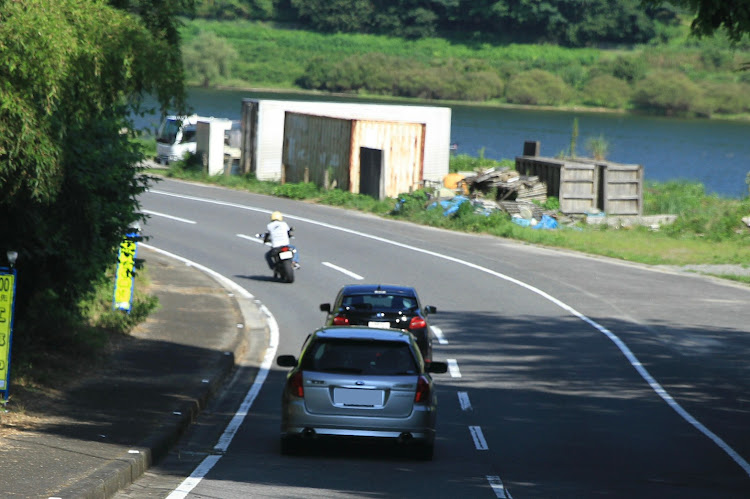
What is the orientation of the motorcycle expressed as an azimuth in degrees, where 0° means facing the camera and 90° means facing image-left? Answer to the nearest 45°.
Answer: approximately 180°

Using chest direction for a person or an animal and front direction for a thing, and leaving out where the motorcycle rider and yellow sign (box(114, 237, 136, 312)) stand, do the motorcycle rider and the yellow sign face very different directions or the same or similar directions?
very different directions

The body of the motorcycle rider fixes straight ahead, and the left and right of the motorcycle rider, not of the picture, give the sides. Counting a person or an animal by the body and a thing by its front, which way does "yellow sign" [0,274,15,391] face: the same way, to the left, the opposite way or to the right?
the opposite way

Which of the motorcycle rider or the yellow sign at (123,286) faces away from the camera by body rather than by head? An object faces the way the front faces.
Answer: the motorcycle rider

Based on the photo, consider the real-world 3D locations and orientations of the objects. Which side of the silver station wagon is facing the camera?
back

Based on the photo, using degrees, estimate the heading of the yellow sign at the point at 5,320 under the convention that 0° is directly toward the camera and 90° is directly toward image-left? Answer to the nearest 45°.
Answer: approximately 0°

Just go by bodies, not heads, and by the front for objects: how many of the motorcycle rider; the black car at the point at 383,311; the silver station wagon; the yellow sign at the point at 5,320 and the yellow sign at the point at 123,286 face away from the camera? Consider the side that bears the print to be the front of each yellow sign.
3

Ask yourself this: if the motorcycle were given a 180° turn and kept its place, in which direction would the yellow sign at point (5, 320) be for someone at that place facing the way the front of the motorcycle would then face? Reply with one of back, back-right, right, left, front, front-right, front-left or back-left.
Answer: front

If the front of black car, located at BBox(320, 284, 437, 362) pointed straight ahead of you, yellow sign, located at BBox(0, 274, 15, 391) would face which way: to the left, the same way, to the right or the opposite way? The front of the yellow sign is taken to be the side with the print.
the opposite way

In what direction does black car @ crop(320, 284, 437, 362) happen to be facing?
away from the camera

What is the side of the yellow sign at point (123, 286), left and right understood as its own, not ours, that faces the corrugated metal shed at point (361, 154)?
back

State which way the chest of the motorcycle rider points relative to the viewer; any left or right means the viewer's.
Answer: facing away from the viewer

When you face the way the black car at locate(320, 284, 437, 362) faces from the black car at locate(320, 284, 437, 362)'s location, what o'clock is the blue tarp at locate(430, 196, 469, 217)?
The blue tarp is roughly at 12 o'clock from the black car.
